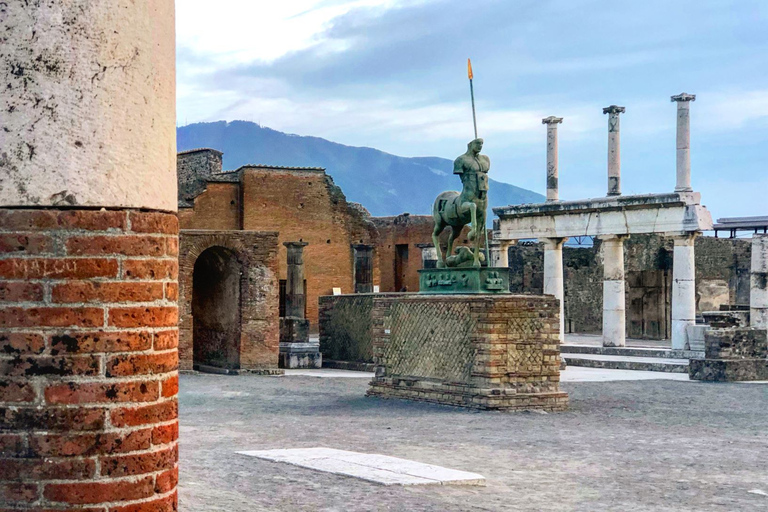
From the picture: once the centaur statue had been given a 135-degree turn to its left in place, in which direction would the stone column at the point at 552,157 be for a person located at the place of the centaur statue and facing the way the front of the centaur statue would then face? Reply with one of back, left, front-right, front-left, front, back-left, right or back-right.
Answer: front

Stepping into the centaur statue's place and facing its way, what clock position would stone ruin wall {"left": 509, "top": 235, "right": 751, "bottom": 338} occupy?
The stone ruin wall is roughly at 8 o'clock from the centaur statue.

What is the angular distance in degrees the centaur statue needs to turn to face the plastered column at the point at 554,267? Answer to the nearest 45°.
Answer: approximately 135° to its left

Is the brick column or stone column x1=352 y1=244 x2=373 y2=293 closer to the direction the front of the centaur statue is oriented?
the brick column

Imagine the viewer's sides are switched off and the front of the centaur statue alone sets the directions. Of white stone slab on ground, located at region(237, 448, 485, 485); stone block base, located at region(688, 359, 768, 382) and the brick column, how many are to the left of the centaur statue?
1

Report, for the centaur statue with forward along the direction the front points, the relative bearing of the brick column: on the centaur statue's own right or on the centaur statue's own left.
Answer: on the centaur statue's own right

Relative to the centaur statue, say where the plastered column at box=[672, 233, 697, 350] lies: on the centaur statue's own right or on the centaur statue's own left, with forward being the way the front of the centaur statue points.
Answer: on the centaur statue's own left

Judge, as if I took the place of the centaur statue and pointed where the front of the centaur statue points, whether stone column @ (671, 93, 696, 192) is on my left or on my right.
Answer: on my left
